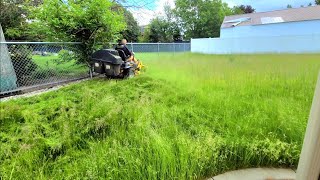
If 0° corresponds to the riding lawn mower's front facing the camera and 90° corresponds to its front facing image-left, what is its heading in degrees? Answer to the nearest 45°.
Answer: approximately 225°

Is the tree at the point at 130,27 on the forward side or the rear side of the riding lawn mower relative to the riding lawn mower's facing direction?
on the forward side

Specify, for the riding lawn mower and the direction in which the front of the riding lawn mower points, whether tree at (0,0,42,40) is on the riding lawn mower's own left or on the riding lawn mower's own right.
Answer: on the riding lawn mower's own left

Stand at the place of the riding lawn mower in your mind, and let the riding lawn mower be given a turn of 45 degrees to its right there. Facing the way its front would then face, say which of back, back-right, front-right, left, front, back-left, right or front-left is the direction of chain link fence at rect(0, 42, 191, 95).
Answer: back
